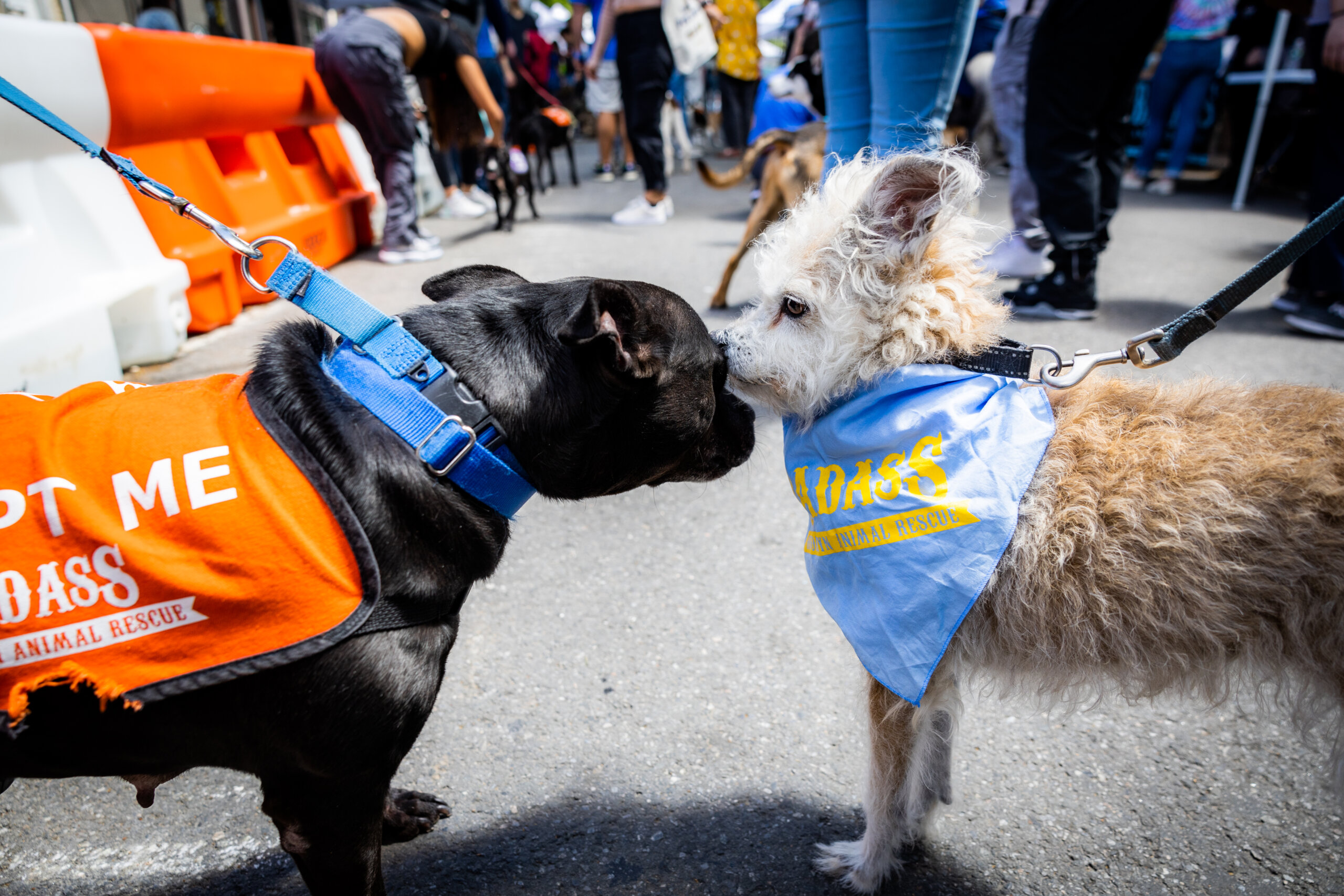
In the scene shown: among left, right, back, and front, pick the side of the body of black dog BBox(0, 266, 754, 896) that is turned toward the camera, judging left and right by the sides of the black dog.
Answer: right

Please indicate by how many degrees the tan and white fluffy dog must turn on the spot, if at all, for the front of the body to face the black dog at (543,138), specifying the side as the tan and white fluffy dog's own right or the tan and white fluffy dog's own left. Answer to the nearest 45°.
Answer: approximately 45° to the tan and white fluffy dog's own right

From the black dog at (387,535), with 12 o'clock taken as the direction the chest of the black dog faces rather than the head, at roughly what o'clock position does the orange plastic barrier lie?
The orange plastic barrier is roughly at 9 o'clock from the black dog.

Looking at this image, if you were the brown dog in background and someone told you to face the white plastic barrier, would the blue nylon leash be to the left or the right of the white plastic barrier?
left

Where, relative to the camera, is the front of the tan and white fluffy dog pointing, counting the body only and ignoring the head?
to the viewer's left

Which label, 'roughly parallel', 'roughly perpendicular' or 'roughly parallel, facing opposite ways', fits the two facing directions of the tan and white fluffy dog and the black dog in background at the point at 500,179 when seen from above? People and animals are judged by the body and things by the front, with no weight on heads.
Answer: roughly perpendicular

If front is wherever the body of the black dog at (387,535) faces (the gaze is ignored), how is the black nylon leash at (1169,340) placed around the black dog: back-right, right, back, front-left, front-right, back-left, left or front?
front

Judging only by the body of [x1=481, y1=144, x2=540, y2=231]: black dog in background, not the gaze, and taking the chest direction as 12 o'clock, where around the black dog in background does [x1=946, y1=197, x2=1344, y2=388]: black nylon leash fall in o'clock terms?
The black nylon leash is roughly at 10 o'clock from the black dog in background.

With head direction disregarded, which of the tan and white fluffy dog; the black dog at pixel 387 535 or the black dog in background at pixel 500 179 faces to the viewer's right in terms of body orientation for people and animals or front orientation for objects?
the black dog

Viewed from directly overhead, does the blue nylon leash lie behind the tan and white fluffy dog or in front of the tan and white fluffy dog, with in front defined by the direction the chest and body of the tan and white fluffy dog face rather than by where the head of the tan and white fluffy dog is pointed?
in front

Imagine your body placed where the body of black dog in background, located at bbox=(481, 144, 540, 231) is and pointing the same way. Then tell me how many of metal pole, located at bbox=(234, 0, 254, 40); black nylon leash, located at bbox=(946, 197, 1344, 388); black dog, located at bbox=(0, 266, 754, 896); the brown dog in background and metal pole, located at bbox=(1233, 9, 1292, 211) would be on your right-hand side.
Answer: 1

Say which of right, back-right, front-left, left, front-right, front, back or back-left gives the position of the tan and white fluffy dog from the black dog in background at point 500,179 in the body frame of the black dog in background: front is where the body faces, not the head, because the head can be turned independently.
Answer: front-left

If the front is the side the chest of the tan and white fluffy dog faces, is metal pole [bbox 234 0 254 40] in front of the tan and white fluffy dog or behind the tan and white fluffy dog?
in front
